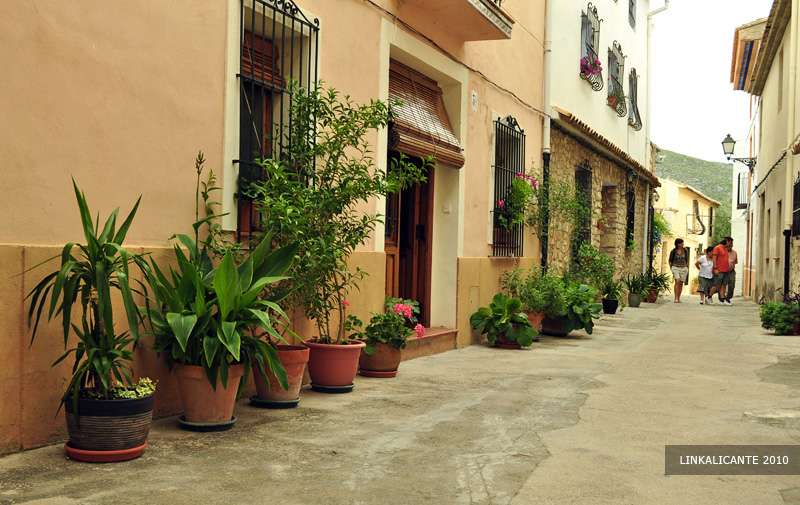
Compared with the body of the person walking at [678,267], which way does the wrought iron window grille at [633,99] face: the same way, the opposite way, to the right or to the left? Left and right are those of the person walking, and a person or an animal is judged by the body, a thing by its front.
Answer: to the left

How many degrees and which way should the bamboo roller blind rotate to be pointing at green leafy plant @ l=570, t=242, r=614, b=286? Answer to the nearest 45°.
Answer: approximately 90° to its left

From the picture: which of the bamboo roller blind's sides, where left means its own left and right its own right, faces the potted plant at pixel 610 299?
left

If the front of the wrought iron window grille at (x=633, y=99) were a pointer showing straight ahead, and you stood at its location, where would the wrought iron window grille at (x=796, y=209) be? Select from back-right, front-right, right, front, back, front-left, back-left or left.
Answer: front-right

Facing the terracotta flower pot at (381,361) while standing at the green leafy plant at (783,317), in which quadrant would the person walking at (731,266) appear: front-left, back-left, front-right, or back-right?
back-right

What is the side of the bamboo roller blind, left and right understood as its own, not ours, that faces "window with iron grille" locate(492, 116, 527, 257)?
left

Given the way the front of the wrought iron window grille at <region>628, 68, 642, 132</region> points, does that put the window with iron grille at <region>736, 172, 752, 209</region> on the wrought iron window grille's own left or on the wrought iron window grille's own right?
on the wrought iron window grille's own left

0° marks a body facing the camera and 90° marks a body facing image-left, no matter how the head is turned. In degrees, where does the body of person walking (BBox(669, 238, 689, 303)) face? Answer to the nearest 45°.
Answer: approximately 0°

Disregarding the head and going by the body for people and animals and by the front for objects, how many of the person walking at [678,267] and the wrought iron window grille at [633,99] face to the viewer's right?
1

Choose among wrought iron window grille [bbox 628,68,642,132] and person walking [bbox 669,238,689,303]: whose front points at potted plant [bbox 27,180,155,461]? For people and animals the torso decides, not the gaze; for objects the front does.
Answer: the person walking

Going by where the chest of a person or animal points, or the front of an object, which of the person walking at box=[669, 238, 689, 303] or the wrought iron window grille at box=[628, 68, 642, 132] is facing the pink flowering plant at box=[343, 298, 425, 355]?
the person walking

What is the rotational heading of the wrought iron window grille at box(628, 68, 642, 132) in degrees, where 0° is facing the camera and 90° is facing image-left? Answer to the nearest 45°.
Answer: approximately 270°

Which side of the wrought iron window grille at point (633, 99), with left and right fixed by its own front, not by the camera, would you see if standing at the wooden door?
right

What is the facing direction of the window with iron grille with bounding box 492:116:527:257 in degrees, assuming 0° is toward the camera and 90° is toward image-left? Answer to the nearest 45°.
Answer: approximately 315°
